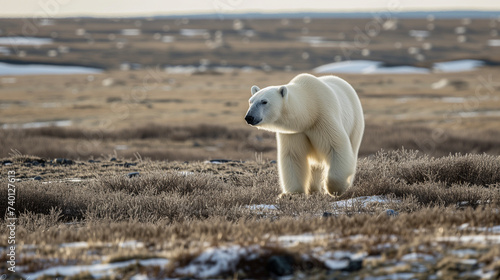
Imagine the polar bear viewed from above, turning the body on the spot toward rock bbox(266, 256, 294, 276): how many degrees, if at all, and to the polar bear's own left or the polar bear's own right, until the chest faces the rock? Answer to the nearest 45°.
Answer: approximately 45° to the polar bear's own left

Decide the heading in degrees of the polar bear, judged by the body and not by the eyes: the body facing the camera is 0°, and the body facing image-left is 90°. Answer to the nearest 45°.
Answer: approximately 45°

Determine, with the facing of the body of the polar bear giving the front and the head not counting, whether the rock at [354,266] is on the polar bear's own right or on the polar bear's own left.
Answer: on the polar bear's own left
